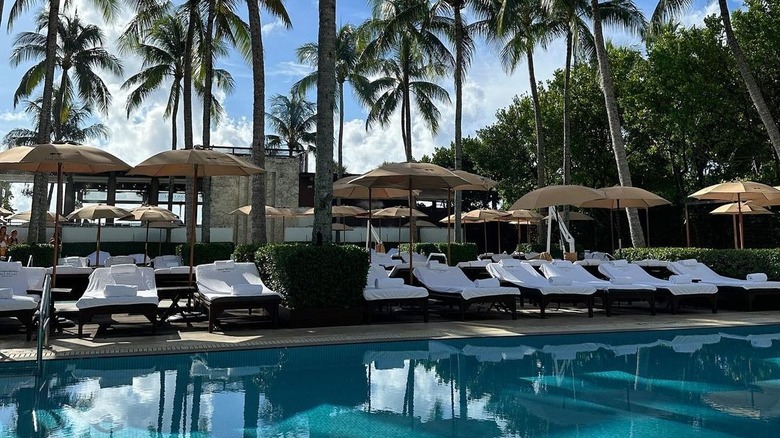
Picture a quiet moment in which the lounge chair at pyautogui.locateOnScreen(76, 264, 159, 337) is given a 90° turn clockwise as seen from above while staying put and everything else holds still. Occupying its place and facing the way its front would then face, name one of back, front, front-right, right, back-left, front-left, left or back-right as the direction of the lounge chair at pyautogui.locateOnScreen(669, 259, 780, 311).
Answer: back

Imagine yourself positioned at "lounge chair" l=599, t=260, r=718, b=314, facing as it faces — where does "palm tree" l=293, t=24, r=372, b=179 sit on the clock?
The palm tree is roughly at 6 o'clock from the lounge chair.

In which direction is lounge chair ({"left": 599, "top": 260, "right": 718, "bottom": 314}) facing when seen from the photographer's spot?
facing the viewer and to the right of the viewer

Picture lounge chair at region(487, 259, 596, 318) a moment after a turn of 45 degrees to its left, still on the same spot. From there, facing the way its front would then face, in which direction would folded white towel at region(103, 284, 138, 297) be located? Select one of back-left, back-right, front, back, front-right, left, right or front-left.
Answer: back-right

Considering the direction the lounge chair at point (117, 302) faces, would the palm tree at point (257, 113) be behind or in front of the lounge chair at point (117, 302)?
behind

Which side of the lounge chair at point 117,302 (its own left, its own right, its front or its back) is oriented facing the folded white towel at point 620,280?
left

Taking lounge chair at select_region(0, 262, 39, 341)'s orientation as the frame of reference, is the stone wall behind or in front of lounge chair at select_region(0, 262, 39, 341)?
behind

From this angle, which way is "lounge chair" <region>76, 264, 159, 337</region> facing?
toward the camera

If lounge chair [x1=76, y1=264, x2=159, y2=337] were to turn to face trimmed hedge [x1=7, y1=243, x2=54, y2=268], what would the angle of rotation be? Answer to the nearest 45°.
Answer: approximately 180°

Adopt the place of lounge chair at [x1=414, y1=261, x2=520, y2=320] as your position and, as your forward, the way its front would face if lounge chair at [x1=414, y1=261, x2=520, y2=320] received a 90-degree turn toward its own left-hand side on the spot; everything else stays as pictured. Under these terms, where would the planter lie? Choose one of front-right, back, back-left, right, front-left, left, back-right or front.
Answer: back

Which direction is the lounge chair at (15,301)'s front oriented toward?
toward the camera

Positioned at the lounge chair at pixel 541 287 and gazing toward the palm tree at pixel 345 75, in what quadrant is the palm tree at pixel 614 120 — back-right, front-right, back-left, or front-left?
front-right

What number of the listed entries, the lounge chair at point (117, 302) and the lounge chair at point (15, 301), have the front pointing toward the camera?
2

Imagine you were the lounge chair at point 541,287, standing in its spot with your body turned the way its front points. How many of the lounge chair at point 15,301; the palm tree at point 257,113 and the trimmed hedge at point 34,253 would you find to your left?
0

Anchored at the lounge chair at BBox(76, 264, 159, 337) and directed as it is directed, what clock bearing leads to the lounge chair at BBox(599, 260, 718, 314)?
the lounge chair at BBox(599, 260, 718, 314) is roughly at 9 o'clock from the lounge chair at BBox(76, 264, 159, 337).

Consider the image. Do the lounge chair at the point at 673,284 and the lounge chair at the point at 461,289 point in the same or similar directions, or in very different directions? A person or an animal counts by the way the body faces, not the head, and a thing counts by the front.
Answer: same or similar directions

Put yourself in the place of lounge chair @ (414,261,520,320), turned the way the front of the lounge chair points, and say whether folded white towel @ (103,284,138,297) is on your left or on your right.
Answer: on your right

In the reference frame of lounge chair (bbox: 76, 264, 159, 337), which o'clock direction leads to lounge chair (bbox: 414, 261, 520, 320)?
lounge chair (bbox: 414, 261, 520, 320) is roughly at 9 o'clock from lounge chair (bbox: 76, 264, 159, 337).
